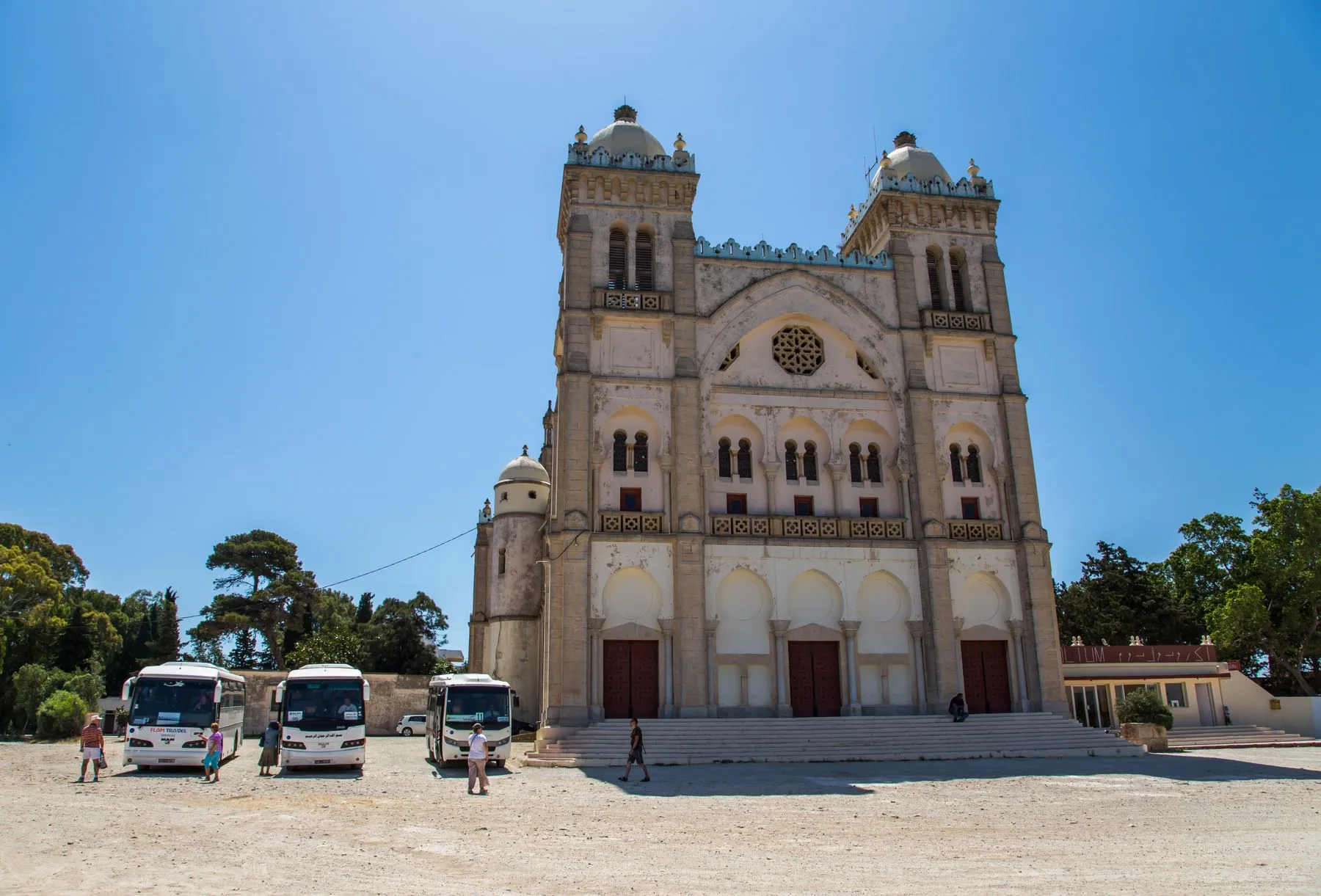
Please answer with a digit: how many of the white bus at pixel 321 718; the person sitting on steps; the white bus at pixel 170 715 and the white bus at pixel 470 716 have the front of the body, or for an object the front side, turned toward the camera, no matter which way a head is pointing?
4

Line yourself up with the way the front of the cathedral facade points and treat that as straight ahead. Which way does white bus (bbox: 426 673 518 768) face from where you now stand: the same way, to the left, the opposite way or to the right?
the same way

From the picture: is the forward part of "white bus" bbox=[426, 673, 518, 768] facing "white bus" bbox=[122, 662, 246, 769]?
no

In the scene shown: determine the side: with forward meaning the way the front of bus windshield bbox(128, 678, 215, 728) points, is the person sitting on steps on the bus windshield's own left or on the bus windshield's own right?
on the bus windshield's own left

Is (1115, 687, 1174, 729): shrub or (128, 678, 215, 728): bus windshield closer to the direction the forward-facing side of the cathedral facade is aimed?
the bus windshield

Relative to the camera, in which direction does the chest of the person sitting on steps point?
toward the camera

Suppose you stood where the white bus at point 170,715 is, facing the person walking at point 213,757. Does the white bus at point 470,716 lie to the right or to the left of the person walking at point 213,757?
left

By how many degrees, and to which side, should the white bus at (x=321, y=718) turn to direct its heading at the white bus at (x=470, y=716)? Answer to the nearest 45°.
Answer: approximately 90° to its left

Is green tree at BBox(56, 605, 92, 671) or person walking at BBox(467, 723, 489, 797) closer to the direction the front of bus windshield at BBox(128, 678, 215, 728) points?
the person walking

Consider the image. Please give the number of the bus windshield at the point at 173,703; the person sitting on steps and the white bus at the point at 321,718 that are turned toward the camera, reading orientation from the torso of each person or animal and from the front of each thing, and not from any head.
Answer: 3

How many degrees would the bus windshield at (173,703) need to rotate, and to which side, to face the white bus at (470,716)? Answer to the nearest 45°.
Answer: approximately 90° to its left

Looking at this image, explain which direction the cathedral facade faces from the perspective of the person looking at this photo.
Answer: facing the viewer

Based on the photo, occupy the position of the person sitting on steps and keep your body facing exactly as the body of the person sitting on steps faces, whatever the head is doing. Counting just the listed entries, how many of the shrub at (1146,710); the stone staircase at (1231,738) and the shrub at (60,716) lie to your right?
1

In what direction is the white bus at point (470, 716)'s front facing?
toward the camera

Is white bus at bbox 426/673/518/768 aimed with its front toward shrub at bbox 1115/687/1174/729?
no

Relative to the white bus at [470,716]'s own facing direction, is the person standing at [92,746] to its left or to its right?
on its right

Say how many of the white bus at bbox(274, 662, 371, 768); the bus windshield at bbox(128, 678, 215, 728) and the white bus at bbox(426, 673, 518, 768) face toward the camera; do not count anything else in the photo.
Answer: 3

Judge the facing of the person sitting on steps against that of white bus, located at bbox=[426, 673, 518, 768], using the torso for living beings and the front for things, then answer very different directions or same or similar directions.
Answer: same or similar directions

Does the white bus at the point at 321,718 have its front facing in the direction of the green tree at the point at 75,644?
no

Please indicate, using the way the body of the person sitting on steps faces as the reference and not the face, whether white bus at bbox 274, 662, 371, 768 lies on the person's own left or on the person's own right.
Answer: on the person's own right
